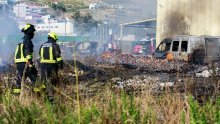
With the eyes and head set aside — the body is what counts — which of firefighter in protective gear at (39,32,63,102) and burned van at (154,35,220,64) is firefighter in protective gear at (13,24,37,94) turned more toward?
the burned van

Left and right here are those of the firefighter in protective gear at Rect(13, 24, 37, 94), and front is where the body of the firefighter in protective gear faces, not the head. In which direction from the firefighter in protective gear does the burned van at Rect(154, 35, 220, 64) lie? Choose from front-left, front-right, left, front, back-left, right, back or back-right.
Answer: front

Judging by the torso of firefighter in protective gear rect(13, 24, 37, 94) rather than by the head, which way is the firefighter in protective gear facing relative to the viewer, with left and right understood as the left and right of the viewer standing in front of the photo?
facing away from the viewer and to the right of the viewer

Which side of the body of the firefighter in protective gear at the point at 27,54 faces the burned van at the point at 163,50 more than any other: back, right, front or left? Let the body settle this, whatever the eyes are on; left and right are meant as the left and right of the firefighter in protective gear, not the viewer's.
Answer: front

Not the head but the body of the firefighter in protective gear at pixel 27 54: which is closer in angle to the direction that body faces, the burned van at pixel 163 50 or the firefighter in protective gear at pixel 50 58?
the burned van
